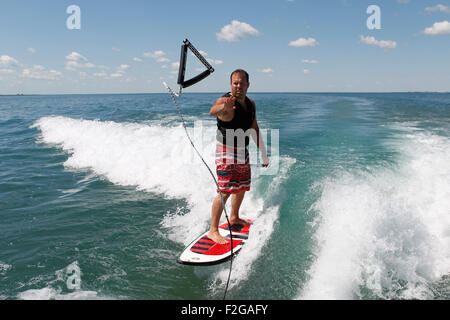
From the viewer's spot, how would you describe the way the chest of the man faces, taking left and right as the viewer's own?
facing the viewer and to the right of the viewer

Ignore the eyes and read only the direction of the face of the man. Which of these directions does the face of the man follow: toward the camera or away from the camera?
toward the camera
